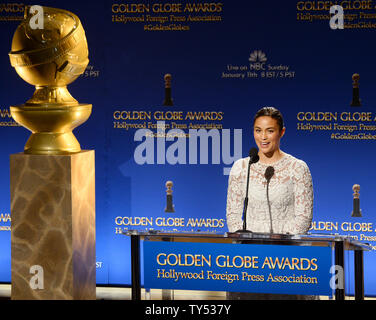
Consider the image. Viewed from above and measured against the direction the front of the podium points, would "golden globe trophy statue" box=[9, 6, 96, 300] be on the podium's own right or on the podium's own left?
on the podium's own right

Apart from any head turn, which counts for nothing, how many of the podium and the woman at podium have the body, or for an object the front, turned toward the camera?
2

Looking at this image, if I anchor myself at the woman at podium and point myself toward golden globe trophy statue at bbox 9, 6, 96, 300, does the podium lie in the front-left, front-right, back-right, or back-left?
front-left

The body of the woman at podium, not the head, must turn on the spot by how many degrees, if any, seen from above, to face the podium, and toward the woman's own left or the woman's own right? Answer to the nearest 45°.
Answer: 0° — they already face it

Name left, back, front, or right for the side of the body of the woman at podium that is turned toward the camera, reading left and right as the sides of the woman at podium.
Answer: front

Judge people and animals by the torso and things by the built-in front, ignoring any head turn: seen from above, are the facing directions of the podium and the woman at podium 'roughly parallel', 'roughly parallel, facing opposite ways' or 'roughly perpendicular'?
roughly parallel

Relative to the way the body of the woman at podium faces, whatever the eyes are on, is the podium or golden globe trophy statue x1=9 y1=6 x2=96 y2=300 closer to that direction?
the podium
